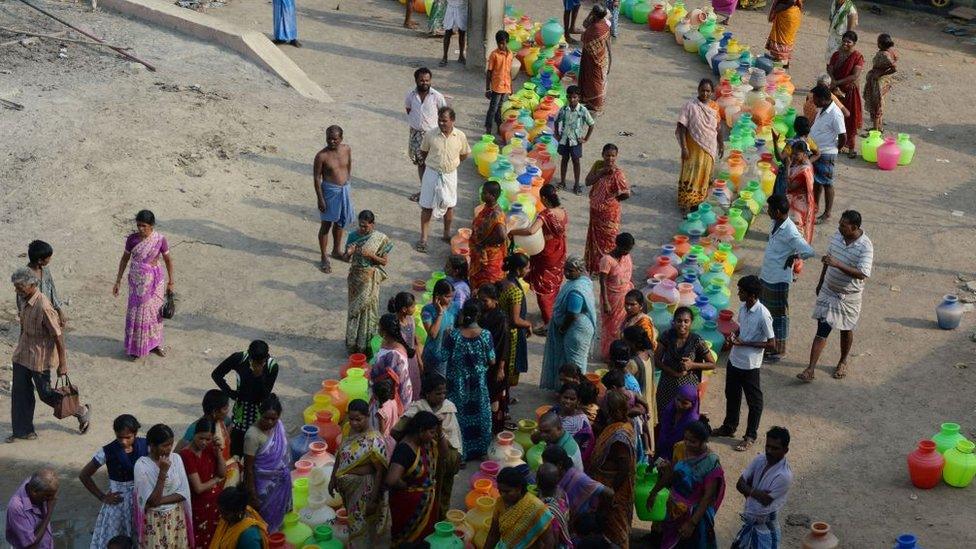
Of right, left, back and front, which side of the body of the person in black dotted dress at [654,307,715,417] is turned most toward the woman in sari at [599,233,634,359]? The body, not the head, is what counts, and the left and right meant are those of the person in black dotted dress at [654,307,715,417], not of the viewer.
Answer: back

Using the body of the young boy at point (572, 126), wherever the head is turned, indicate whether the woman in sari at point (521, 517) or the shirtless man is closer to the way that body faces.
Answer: the woman in sari

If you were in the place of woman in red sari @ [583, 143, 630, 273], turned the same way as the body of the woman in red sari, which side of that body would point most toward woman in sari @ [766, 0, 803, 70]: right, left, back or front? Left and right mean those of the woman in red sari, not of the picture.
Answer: back

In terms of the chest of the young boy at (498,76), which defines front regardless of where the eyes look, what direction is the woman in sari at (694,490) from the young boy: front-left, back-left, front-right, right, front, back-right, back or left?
front

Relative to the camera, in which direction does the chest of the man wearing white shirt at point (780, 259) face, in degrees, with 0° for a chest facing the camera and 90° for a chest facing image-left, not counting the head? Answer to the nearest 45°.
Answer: approximately 90°

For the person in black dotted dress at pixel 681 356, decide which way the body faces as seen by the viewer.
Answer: toward the camera

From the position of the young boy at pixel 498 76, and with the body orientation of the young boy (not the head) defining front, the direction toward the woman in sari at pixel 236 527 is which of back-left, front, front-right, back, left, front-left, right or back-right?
front

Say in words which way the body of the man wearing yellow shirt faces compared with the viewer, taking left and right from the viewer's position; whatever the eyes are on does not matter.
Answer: facing the viewer

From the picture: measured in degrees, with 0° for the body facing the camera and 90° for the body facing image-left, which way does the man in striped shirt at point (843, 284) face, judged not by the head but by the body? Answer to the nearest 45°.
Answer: approximately 45°

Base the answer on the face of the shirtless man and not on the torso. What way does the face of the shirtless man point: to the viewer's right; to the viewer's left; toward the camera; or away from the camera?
toward the camera
